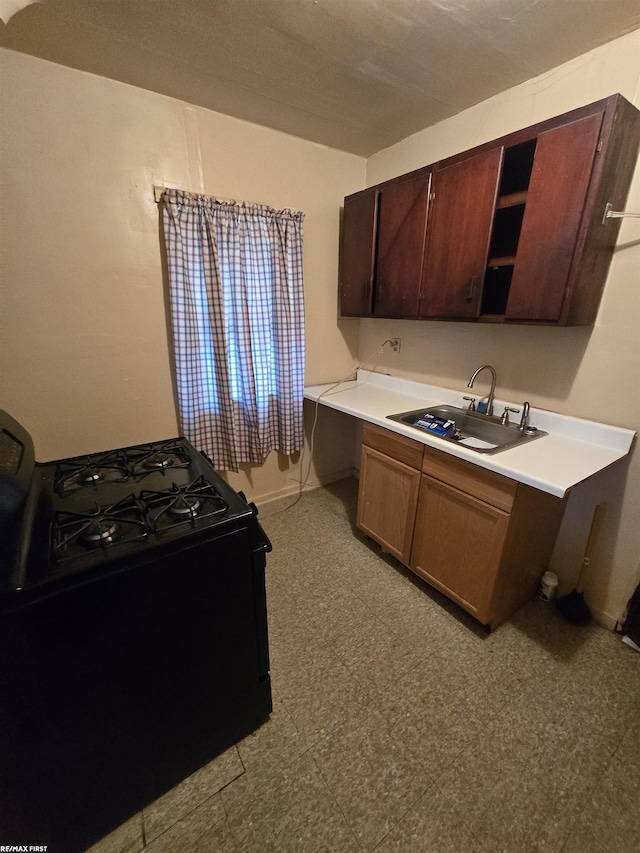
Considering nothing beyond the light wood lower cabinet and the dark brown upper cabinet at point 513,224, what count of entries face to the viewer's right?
0

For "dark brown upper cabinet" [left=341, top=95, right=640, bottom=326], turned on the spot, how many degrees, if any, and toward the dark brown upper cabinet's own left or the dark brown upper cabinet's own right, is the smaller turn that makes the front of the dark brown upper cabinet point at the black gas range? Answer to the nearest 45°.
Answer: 0° — it already faces it

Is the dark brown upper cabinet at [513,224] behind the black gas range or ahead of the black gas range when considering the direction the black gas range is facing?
ahead

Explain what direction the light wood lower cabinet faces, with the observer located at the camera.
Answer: facing the viewer and to the left of the viewer

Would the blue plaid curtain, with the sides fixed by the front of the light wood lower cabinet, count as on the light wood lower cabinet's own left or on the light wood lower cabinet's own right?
on the light wood lower cabinet's own right

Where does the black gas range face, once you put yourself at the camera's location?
facing away from the viewer and to the right of the viewer

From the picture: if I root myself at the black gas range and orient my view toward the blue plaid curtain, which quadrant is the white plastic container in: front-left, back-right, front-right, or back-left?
front-right
